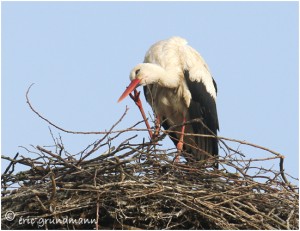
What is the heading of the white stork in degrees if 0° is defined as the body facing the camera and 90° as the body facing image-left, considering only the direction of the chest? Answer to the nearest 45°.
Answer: approximately 45°
